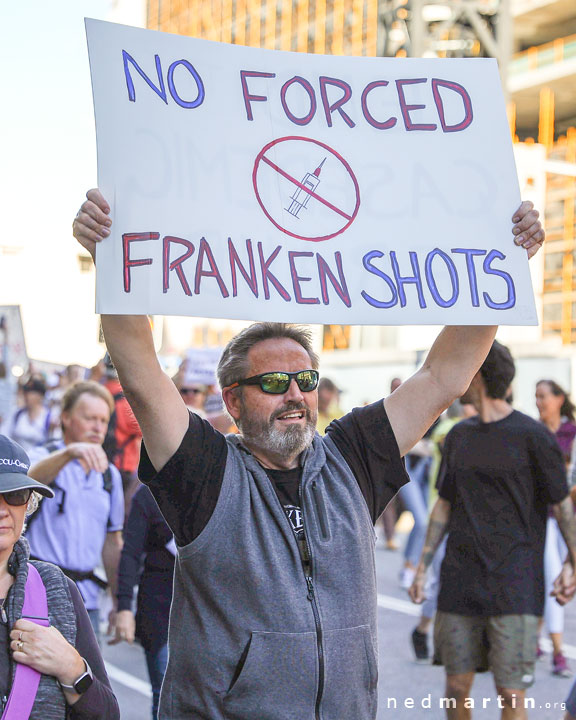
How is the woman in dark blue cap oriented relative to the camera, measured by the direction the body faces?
toward the camera

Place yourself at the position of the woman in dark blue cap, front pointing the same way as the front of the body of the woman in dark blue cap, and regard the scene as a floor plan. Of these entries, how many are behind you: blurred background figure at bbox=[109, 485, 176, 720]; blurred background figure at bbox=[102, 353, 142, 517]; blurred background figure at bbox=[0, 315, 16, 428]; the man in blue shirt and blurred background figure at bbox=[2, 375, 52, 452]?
5

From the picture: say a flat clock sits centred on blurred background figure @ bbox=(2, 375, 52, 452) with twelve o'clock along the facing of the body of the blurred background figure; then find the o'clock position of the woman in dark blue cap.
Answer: The woman in dark blue cap is roughly at 12 o'clock from the blurred background figure.

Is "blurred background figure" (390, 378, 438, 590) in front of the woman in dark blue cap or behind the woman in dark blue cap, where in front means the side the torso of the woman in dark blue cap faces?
behind

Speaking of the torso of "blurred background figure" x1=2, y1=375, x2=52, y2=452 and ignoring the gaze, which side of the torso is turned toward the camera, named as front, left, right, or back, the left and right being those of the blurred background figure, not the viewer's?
front

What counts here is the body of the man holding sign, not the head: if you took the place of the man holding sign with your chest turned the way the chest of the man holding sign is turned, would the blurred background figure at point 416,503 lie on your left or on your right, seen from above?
on your left

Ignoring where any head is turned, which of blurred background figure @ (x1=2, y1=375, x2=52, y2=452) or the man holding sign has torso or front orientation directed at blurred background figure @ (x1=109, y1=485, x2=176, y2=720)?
blurred background figure @ (x1=2, y1=375, x2=52, y2=452)

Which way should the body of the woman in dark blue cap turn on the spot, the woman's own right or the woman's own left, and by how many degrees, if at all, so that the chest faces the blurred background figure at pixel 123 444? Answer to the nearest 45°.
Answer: approximately 180°

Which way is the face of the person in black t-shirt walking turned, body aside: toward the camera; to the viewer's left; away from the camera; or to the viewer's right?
to the viewer's left

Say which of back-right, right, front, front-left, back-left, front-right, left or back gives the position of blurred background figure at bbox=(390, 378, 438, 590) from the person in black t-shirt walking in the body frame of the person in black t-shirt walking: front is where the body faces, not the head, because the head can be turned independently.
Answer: back

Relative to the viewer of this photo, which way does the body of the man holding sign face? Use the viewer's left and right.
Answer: facing the viewer and to the right of the viewer

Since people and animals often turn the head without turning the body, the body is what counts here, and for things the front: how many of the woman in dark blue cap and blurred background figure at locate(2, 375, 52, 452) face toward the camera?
2

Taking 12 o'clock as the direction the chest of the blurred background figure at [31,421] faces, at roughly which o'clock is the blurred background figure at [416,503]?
the blurred background figure at [416,503] is roughly at 10 o'clock from the blurred background figure at [31,421].

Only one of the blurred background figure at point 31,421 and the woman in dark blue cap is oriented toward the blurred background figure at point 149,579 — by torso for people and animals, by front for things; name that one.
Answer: the blurred background figure at point 31,421

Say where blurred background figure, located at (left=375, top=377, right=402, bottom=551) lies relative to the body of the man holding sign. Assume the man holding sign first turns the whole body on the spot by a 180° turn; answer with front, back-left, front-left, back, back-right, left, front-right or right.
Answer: front-right

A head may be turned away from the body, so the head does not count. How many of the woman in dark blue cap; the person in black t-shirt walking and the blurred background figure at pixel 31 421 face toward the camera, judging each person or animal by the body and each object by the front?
3

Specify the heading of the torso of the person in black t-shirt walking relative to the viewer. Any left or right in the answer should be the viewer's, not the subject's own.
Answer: facing the viewer

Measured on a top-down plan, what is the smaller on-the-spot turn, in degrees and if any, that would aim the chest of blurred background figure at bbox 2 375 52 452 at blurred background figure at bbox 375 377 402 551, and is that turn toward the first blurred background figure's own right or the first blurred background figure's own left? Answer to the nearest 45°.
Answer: approximately 90° to the first blurred background figure's own left

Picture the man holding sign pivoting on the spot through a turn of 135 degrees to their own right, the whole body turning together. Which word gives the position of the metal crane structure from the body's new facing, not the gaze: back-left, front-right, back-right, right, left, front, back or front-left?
right

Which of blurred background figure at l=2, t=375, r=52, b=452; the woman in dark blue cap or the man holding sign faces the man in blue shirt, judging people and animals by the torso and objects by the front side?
the blurred background figure
